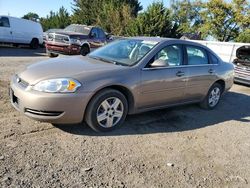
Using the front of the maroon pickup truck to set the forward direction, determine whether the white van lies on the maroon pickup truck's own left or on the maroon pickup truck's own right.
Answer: on the maroon pickup truck's own right

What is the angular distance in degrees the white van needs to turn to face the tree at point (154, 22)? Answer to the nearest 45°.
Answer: approximately 180°

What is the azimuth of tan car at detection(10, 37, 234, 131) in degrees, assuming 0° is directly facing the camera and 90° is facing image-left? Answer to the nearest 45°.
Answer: approximately 45°

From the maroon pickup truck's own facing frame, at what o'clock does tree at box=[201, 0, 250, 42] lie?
The tree is roughly at 6 o'clock from the maroon pickup truck.

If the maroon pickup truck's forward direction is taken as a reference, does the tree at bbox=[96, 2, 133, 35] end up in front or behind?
behind

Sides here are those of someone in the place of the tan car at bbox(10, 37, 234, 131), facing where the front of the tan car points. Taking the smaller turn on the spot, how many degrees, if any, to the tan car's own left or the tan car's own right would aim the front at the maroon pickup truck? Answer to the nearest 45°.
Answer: approximately 135° to the tan car's own right

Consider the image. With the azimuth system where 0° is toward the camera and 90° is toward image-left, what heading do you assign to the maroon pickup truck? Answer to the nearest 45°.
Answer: approximately 45°

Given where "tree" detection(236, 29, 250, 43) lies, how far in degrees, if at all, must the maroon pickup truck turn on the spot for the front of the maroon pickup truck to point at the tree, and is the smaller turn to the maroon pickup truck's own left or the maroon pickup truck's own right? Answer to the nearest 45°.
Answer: approximately 180°

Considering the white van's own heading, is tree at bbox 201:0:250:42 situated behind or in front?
behind

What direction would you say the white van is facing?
to the viewer's left
